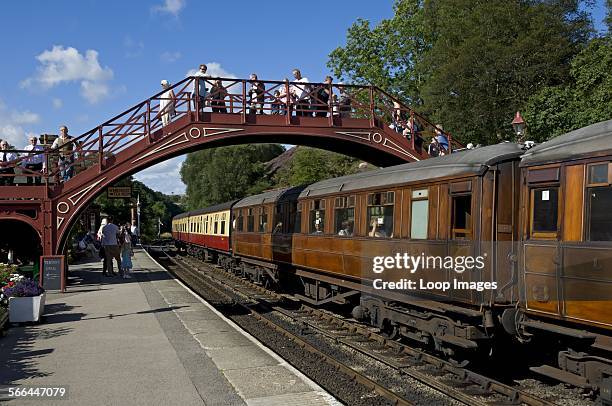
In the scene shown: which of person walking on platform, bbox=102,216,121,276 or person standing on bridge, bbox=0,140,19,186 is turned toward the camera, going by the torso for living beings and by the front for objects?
the person standing on bridge

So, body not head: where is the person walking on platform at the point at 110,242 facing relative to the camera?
away from the camera

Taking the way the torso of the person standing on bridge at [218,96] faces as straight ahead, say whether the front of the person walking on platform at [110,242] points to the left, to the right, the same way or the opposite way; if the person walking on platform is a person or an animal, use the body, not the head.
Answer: the opposite way

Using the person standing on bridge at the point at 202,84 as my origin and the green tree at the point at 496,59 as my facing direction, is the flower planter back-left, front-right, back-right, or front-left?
back-right

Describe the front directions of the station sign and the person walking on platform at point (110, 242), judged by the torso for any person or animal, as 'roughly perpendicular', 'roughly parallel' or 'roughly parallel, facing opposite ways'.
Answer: roughly parallel, facing opposite ways

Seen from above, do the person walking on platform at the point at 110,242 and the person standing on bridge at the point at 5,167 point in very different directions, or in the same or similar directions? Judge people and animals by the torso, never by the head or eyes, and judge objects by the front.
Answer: very different directions

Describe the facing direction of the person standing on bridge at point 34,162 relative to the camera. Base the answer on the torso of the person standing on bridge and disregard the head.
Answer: toward the camera

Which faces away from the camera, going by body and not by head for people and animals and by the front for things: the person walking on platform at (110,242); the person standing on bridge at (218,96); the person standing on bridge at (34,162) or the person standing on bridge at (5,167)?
the person walking on platform

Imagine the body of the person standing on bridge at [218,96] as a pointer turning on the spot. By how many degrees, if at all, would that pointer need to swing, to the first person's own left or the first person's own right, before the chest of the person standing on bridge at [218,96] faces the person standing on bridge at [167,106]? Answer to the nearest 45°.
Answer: approximately 90° to the first person's own right

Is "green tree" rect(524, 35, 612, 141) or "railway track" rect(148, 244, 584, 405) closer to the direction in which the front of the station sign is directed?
the railway track

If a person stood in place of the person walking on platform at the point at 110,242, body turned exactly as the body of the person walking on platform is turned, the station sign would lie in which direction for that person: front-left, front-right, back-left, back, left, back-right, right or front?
front

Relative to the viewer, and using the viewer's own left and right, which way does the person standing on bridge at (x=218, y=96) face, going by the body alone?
facing the viewer

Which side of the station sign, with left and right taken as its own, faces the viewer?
front
